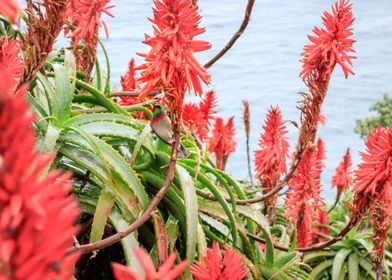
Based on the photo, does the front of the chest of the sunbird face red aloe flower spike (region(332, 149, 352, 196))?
no

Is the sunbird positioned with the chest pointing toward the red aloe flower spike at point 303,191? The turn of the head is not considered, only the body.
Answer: no

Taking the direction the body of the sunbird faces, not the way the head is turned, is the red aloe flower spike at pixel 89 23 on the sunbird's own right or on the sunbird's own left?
on the sunbird's own right

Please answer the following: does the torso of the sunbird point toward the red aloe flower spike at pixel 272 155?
no

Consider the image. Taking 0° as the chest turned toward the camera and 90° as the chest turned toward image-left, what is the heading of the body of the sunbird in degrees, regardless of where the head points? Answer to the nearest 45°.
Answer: approximately 45°
